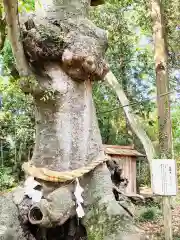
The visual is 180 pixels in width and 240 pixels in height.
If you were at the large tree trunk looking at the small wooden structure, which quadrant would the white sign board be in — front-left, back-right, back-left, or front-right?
front-right

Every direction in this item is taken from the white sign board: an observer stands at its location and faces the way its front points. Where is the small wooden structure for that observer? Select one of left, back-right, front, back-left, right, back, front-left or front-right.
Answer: back

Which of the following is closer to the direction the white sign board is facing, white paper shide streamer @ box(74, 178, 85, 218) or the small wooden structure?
the white paper shide streamer

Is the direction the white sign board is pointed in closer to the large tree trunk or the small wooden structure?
the large tree trunk

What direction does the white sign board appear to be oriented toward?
toward the camera

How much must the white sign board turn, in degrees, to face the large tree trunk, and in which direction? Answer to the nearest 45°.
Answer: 0° — it already faces it
